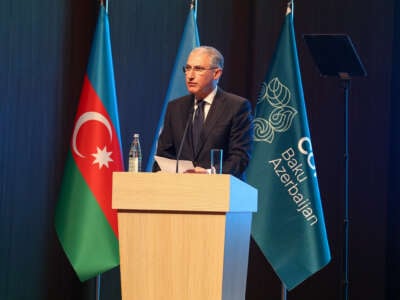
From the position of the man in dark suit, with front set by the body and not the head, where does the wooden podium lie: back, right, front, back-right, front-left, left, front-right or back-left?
front-left

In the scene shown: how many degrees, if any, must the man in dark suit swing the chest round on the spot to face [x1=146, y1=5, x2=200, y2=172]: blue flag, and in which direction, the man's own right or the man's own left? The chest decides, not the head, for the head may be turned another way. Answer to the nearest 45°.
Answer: approximately 135° to the man's own right

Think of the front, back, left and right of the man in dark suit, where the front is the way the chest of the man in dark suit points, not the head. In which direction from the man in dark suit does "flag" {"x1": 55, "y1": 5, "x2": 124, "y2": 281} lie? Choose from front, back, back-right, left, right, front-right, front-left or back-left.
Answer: right

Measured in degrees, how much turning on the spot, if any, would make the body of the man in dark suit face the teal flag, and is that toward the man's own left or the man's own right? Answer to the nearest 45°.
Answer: approximately 180°

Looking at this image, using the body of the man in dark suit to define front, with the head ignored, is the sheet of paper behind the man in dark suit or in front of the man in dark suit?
in front

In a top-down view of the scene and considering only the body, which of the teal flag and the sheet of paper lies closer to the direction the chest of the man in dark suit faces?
the sheet of paper

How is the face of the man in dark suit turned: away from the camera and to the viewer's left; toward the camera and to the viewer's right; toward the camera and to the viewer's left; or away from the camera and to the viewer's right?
toward the camera and to the viewer's left

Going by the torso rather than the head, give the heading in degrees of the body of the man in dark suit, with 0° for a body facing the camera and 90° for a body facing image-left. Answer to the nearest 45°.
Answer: approximately 45°

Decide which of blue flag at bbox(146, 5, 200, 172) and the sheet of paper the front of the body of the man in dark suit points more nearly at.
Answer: the sheet of paper
